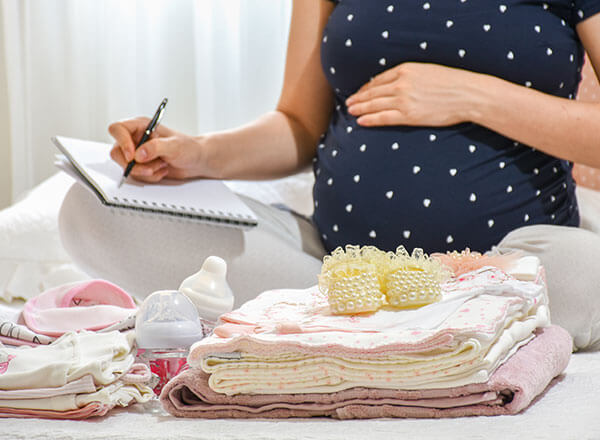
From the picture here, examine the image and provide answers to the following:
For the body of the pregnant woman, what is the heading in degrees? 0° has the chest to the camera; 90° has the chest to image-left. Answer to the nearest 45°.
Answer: approximately 45°

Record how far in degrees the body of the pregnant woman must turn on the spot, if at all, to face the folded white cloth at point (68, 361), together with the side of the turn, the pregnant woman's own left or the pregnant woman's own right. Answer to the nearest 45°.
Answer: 0° — they already face it
